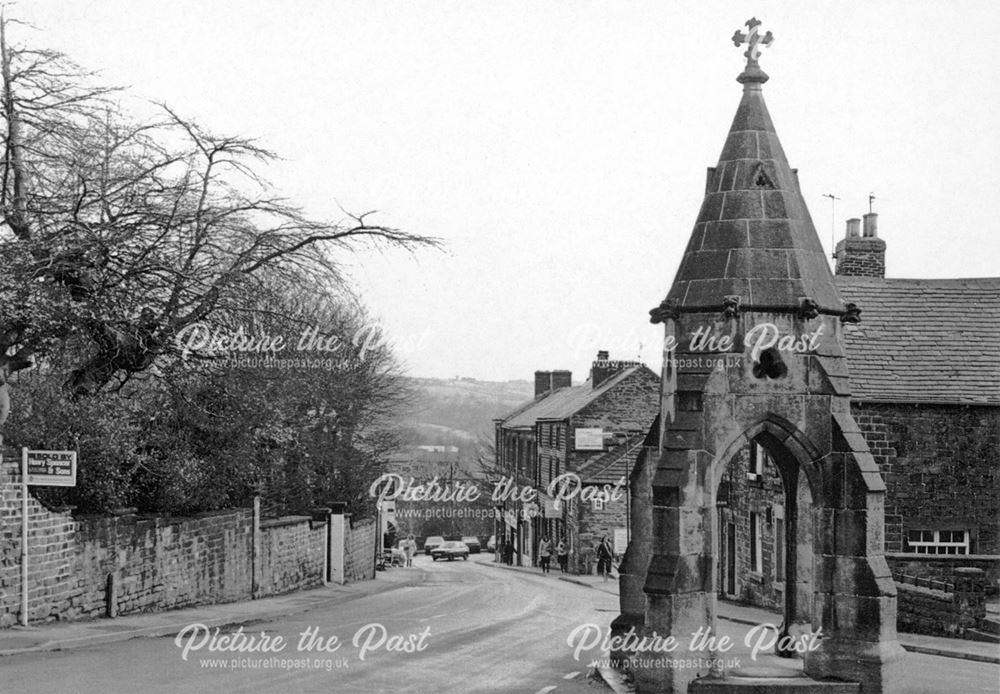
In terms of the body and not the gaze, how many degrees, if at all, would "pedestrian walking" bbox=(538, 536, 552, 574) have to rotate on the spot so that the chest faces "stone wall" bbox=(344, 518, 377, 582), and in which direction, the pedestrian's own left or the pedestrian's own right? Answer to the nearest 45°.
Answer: approximately 45° to the pedestrian's own right

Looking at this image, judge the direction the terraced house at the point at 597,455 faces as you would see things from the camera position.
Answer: facing the viewer and to the left of the viewer

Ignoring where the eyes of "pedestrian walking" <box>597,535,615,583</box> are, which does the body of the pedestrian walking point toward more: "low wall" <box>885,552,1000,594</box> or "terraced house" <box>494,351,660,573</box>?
the low wall

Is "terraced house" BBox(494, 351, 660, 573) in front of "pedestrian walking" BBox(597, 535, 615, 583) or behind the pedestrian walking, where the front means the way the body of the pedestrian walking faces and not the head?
behind

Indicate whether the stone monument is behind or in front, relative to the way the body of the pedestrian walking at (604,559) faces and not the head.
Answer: in front

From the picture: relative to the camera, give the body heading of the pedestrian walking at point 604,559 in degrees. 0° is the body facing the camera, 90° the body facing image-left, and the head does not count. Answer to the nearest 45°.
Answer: approximately 0°

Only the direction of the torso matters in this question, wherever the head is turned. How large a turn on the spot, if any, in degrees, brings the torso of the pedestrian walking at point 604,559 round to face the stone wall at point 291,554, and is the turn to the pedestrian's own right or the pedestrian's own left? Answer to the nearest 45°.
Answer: approximately 45° to the pedestrian's own right

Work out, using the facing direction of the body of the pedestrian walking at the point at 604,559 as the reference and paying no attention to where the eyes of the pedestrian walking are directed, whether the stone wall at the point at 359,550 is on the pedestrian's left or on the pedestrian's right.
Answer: on the pedestrian's right

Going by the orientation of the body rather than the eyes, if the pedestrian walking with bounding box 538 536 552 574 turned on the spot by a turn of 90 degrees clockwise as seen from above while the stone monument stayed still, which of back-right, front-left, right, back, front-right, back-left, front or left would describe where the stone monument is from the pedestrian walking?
left

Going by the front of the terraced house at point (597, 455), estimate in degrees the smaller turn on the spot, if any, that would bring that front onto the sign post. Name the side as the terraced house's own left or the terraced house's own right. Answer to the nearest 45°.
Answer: approximately 45° to the terraced house's own left

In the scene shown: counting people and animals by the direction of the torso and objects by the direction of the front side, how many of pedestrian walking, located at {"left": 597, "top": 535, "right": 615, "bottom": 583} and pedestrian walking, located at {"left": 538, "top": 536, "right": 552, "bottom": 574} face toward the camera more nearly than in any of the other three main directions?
2
